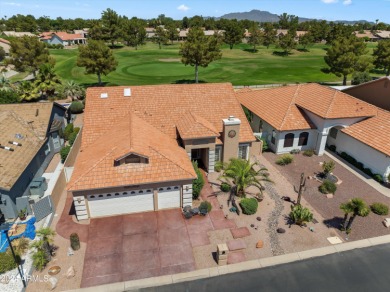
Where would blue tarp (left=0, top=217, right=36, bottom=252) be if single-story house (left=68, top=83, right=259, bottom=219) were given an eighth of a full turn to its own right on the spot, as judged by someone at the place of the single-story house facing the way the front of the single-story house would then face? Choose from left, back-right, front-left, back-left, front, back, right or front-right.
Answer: front

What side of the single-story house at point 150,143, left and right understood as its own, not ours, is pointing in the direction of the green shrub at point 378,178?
left

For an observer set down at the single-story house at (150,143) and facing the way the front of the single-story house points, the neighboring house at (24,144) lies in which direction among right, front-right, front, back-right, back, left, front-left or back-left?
right

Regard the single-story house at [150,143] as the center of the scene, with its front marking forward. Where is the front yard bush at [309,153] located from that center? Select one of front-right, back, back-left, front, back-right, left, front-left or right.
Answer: left

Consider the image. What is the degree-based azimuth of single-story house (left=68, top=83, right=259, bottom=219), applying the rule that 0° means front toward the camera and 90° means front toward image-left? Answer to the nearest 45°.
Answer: approximately 0°

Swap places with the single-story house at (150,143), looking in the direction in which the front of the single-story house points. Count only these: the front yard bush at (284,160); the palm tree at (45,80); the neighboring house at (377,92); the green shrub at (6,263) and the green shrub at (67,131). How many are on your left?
2

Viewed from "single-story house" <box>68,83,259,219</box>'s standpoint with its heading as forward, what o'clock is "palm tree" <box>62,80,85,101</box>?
The palm tree is roughly at 5 o'clock from the single-story house.

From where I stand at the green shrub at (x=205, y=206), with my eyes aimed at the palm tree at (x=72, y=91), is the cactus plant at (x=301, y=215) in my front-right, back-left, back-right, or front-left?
back-right

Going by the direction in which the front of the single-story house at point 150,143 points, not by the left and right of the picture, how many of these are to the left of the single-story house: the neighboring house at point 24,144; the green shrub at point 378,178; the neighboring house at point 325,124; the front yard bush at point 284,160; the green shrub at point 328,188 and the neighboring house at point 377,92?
5

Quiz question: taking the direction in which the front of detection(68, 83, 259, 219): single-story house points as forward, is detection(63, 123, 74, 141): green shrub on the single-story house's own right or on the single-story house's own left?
on the single-story house's own right

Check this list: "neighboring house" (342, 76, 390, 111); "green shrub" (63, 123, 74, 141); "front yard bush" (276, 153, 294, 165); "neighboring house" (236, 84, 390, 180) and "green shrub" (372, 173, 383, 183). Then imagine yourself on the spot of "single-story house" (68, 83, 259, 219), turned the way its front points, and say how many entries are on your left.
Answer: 4

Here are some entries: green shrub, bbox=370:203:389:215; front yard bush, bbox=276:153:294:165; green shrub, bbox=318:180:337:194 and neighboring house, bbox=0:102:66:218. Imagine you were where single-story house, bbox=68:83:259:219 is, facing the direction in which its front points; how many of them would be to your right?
1

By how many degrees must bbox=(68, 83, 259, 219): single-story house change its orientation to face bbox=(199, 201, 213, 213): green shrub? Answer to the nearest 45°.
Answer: approximately 45° to its left

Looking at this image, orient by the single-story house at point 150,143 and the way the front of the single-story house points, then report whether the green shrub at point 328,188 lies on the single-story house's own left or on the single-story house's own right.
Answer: on the single-story house's own left

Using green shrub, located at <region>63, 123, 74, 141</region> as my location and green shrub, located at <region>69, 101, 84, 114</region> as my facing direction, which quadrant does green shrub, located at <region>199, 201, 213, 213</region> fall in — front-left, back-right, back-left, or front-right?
back-right

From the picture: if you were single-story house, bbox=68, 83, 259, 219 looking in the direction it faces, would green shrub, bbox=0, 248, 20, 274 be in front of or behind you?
in front

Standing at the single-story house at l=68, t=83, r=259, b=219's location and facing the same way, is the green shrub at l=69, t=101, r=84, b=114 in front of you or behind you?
behind

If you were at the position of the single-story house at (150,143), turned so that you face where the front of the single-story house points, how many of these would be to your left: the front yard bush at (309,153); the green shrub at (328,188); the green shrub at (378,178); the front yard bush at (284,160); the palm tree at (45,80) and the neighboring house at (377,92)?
5

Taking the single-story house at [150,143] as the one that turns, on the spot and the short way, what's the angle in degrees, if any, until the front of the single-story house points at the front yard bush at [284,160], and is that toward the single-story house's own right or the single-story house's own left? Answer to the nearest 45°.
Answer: approximately 90° to the single-story house's own left

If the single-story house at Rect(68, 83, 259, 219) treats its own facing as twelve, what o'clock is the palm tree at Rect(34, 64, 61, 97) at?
The palm tree is roughly at 5 o'clock from the single-story house.
